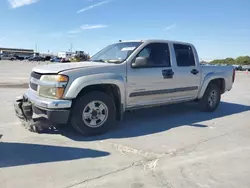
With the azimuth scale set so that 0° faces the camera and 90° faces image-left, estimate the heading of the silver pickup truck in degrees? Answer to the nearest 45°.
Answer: approximately 45°
